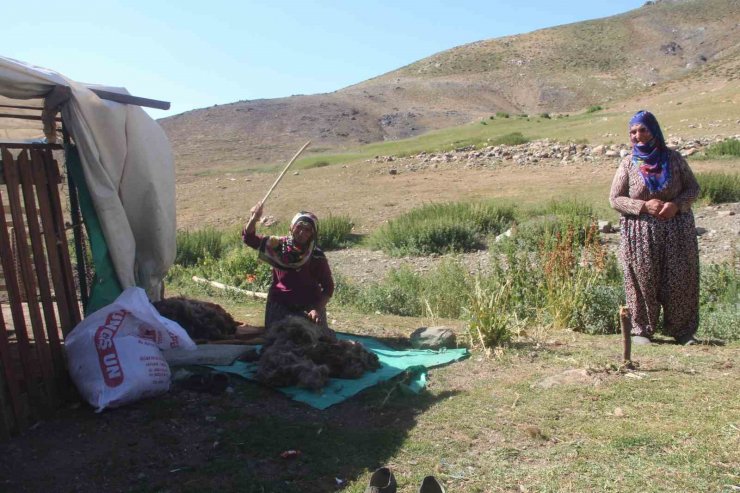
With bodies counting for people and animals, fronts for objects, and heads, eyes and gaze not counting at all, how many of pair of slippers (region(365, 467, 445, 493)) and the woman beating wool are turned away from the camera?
1

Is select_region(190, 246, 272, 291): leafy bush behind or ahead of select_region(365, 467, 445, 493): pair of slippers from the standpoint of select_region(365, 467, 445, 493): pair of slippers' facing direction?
ahead

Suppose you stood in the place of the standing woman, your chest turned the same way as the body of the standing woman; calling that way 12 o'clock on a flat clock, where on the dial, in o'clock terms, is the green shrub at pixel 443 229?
The green shrub is roughly at 5 o'clock from the standing woman.

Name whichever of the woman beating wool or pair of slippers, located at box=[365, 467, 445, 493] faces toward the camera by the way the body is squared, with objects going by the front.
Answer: the woman beating wool

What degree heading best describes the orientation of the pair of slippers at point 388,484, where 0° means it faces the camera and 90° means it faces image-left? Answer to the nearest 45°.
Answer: approximately 180°

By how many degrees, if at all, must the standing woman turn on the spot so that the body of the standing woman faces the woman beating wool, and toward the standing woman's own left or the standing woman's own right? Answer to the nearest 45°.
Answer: approximately 90° to the standing woman's own right

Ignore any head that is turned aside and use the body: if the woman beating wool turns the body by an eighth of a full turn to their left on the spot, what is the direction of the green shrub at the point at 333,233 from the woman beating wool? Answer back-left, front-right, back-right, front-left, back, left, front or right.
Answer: back-left

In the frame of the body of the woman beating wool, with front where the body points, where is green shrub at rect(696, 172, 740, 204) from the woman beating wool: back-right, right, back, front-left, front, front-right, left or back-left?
back-left

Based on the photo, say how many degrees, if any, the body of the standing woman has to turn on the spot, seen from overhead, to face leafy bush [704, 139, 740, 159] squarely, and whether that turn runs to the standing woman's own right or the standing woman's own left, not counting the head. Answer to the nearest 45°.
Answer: approximately 180°

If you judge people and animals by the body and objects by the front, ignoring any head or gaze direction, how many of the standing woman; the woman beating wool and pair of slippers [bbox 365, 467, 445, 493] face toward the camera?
2

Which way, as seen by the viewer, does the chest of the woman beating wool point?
toward the camera

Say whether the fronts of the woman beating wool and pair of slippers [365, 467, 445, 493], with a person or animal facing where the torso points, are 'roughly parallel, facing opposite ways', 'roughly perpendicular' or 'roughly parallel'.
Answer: roughly parallel, facing opposite ways

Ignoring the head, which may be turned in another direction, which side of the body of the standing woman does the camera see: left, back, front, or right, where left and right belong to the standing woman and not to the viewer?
front

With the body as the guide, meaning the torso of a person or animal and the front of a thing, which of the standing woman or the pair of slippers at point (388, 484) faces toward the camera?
the standing woman

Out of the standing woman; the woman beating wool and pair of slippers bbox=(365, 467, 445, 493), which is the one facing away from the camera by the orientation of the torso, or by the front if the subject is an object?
the pair of slippers

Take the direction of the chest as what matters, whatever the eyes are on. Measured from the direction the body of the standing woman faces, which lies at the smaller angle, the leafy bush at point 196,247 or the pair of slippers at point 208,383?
the pair of slippers

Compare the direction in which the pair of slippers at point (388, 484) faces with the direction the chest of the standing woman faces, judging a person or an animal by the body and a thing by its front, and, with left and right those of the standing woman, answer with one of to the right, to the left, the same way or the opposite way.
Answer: the opposite way

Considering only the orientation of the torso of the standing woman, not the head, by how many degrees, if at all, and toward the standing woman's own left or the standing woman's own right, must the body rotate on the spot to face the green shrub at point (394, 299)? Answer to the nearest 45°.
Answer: approximately 135° to the standing woman's own right

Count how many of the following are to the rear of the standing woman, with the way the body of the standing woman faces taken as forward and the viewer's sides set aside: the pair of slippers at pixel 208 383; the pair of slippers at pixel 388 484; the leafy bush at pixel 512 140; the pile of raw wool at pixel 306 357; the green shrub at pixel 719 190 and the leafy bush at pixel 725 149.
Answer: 3
